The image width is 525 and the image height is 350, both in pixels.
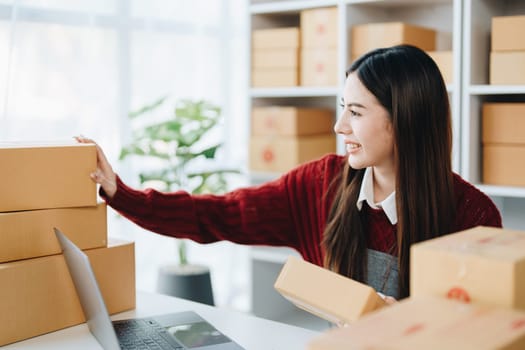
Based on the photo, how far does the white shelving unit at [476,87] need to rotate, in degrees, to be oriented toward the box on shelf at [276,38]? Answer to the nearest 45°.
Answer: approximately 90° to its right

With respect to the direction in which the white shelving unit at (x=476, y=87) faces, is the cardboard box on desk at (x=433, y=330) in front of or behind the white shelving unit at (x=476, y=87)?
in front

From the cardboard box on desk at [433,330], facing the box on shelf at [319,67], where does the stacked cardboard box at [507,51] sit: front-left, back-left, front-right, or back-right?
front-right

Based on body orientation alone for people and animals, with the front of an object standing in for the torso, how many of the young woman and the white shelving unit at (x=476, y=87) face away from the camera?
0

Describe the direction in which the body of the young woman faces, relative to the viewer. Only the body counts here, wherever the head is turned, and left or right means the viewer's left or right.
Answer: facing the viewer and to the left of the viewer

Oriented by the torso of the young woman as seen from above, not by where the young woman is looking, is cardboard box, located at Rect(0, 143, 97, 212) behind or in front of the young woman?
in front

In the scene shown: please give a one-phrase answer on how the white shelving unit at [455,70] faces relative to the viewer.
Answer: facing the viewer

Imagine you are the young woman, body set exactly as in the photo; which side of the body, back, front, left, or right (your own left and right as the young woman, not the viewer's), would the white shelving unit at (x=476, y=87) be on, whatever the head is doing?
back

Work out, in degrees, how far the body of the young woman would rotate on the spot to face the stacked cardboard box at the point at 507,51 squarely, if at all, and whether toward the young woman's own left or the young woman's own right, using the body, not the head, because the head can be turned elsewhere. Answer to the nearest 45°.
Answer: approximately 180°

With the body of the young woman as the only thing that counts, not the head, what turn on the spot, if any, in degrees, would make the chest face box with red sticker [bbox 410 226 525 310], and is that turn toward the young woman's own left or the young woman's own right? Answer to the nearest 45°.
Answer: approximately 45° to the young woman's own left

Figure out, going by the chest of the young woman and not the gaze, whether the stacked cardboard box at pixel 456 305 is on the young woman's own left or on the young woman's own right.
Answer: on the young woman's own left

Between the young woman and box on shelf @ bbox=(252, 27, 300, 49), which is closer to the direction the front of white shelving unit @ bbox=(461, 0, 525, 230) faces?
the young woman

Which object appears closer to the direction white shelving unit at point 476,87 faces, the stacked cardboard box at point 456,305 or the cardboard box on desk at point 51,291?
the stacked cardboard box

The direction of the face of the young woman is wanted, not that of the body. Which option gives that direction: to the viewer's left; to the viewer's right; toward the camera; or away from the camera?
to the viewer's left

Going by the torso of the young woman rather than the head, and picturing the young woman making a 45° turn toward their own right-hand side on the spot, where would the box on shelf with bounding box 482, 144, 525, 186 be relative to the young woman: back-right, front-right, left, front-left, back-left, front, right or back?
back-right
